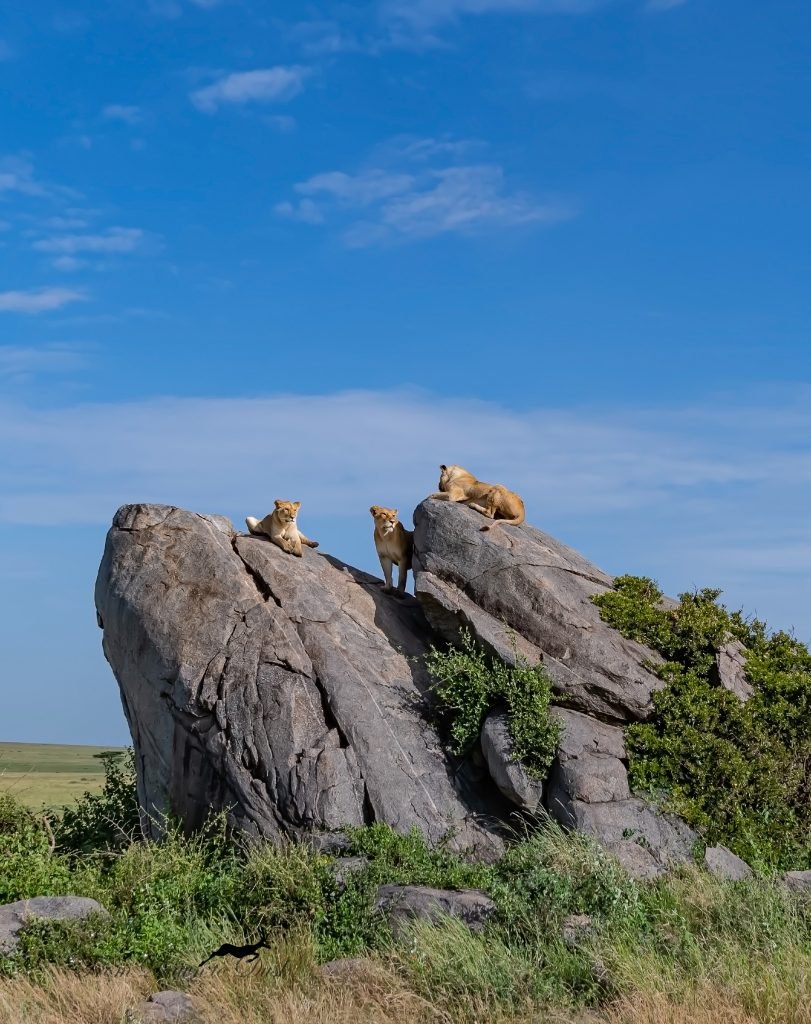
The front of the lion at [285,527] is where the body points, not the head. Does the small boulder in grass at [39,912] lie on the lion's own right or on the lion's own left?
on the lion's own right

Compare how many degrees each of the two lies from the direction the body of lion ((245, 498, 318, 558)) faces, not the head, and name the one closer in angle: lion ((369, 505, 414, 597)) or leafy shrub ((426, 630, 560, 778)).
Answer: the leafy shrub

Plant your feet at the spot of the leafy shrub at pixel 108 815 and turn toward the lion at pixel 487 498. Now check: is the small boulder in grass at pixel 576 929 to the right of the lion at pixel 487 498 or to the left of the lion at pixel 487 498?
right

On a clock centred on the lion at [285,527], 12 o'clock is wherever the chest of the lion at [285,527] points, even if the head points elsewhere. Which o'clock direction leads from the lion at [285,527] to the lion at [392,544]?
the lion at [392,544] is roughly at 10 o'clock from the lion at [285,527].

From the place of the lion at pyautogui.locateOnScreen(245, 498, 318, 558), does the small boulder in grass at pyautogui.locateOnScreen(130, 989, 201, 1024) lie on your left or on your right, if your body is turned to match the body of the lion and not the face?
on your right

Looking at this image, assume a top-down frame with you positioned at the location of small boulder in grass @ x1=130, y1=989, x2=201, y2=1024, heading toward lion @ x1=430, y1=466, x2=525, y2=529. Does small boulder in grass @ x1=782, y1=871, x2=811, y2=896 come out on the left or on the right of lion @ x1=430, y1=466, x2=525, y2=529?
right

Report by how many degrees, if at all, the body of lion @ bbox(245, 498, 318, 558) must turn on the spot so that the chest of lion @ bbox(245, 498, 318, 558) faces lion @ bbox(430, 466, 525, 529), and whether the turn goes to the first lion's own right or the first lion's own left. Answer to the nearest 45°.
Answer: approximately 45° to the first lion's own left

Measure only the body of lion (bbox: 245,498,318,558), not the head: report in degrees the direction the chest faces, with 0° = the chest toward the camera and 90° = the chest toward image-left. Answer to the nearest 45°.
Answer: approximately 315°
